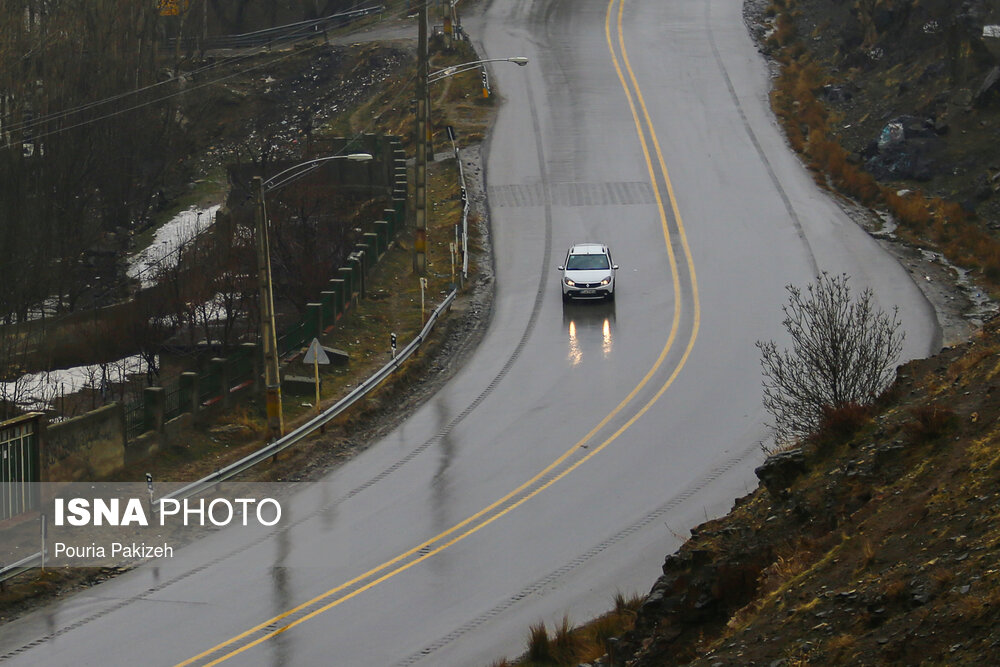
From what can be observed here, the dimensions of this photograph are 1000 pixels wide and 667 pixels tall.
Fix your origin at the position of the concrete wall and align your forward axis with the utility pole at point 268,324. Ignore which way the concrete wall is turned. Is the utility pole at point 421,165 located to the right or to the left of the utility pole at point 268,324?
left

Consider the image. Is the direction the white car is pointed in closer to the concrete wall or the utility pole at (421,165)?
the concrete wall

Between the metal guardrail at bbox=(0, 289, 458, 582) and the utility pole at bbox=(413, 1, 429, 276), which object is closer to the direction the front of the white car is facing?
the metal guardrail

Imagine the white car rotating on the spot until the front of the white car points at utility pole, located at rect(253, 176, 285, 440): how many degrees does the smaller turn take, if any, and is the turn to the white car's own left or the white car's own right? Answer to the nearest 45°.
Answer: approximately 45° to the white car's own right

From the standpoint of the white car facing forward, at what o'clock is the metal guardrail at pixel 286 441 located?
The metal guardrail is roughly at 1 o'clock from the white car.

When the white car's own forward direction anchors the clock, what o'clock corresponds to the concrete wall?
The concrete wall is roughly at 1 o'clock from the white car.

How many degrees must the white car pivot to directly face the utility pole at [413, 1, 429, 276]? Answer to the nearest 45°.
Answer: approximately 135° to its right

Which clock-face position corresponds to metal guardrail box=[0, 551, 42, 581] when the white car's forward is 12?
The metal guardrail is roughly at 1 o'clock from the white car.

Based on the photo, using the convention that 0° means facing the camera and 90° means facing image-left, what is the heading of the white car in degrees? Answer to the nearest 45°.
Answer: approximately 0°
